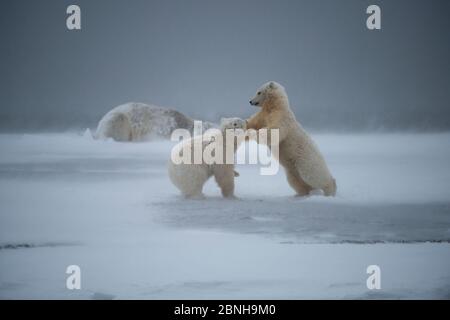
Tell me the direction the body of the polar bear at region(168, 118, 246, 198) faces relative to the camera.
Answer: to the viewer's right

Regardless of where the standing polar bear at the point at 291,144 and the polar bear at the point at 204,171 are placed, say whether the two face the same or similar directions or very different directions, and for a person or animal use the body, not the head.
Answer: very different directions

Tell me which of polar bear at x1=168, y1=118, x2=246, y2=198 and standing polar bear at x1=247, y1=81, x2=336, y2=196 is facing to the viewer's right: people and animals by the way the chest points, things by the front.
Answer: the polar bear

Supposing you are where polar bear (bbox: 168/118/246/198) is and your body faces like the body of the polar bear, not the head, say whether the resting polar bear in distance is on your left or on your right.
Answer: on your left

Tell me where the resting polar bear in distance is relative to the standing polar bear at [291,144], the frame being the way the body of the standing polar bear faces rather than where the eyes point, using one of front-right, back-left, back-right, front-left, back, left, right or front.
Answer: front-right

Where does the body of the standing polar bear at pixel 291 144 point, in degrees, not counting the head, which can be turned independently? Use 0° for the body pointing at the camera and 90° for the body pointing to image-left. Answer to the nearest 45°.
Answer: approximately 90°
